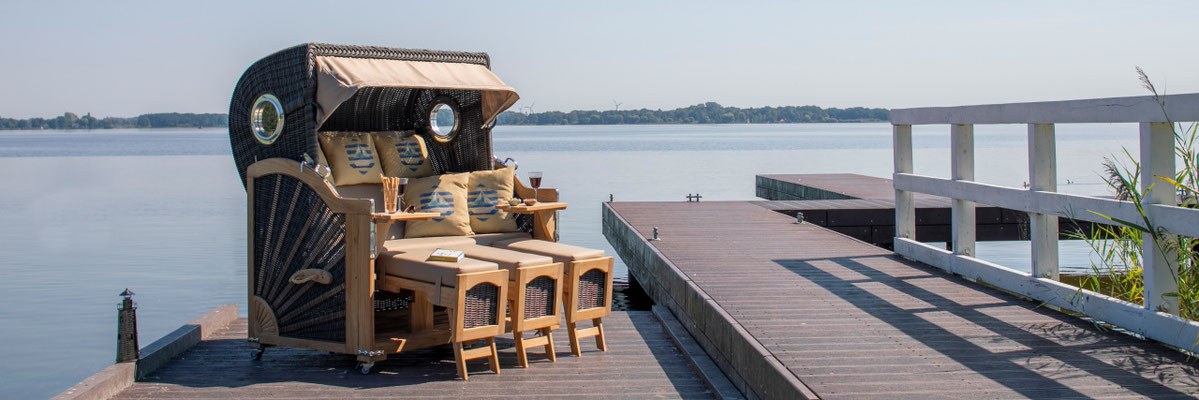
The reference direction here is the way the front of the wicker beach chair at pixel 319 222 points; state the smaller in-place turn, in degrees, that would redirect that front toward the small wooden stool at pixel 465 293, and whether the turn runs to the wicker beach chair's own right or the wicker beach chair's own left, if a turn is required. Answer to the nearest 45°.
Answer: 0° — it already faces it

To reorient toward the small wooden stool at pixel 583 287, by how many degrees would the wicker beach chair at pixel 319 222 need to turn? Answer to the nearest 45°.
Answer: approximately 45° to its left

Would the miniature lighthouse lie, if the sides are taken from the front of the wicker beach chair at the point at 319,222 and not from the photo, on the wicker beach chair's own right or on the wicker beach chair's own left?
on the wicker beach chair's own right

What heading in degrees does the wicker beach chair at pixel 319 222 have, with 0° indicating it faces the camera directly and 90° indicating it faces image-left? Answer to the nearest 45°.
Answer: approximately 315°

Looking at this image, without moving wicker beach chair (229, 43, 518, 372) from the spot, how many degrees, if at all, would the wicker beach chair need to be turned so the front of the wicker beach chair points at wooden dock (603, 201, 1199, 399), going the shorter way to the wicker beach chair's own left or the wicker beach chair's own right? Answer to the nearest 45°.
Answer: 0° — it already faces it

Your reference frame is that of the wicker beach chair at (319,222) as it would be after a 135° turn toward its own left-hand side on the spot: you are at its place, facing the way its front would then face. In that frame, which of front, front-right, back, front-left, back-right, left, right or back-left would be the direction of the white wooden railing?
right

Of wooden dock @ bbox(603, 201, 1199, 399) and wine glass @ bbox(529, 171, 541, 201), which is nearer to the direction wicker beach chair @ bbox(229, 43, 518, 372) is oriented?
the wooden dock
